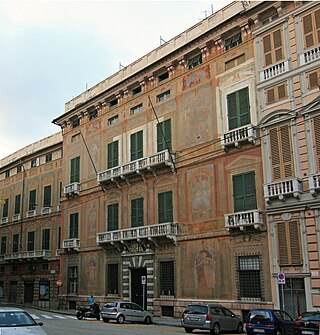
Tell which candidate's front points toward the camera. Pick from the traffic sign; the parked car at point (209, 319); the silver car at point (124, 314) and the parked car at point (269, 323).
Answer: the traffic sign

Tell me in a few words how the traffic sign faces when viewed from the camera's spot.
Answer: facing the viewer

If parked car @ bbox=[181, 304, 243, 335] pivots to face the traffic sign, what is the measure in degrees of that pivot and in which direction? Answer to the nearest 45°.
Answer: approximately 45° to its right

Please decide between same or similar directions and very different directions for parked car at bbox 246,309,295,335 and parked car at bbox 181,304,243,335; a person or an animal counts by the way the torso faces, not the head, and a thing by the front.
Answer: same or similar directions

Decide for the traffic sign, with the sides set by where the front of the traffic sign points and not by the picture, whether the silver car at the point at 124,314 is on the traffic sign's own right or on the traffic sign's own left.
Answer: on the traffic sign's own right

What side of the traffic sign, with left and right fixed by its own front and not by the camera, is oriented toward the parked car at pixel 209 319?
right

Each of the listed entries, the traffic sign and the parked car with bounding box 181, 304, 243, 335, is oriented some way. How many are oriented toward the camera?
1

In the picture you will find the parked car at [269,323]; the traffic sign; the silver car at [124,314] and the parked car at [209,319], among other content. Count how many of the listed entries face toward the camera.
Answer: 1

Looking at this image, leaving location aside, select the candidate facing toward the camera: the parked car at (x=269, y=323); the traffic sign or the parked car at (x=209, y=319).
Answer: the traffic sign

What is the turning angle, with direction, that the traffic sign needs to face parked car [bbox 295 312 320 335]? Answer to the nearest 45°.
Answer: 0° — it already faces it
